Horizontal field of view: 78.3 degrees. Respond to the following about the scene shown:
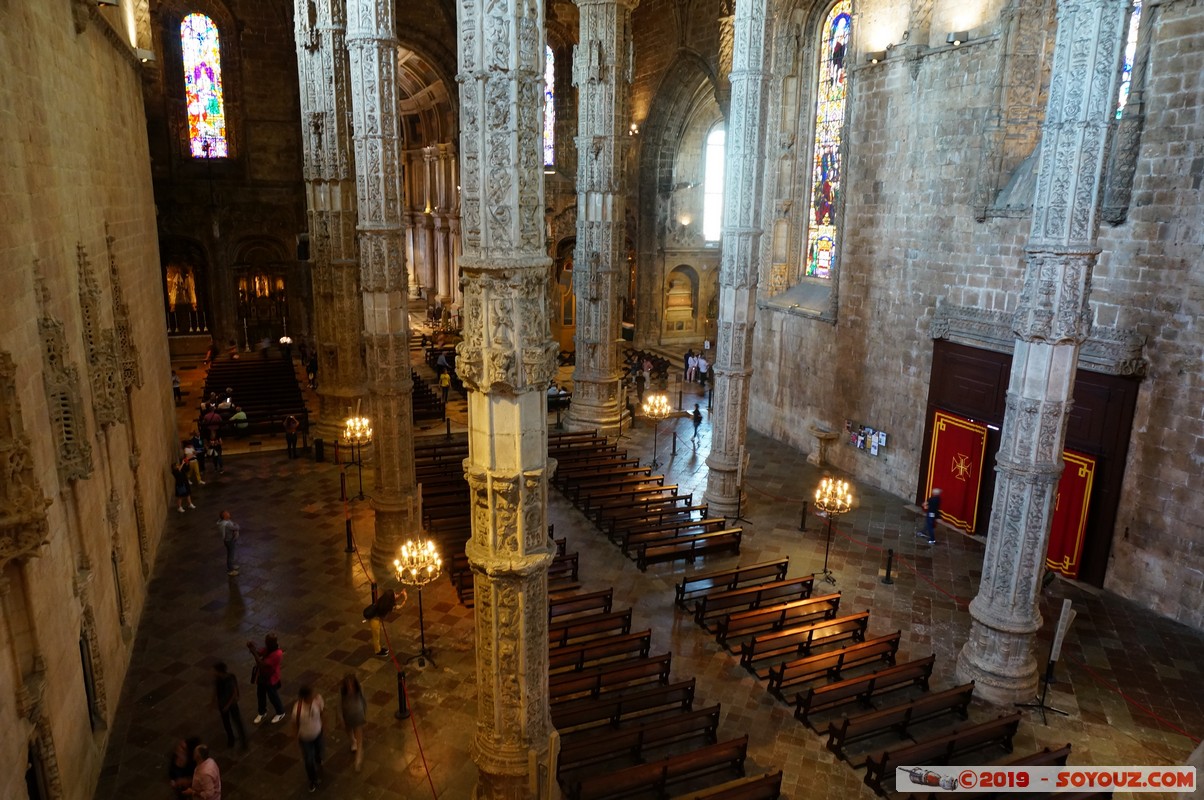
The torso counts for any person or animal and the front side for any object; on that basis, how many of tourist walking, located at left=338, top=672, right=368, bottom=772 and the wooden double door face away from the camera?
1

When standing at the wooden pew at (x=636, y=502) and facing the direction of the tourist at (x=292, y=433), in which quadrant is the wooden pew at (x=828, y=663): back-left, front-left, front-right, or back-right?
back-left

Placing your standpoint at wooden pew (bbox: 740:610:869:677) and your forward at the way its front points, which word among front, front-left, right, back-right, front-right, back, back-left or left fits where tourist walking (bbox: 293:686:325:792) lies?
left

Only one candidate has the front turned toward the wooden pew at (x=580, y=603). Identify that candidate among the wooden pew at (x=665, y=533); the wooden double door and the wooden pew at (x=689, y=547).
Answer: the wooden double door

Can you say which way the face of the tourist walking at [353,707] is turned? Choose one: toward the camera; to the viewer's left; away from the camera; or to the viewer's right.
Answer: away from the camera

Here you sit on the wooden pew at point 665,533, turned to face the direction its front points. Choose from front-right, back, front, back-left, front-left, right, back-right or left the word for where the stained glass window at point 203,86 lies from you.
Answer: front

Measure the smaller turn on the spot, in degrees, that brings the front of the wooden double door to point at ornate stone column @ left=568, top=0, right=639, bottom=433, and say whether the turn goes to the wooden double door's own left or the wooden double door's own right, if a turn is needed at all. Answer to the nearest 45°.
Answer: approximately 45° to the wooden double door's own right

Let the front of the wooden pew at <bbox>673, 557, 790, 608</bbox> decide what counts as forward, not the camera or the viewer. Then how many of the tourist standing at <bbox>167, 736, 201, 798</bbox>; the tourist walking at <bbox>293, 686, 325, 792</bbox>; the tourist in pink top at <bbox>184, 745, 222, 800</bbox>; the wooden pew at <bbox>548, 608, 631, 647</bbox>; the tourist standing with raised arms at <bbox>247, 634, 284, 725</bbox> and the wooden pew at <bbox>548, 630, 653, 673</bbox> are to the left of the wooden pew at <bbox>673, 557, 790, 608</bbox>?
6

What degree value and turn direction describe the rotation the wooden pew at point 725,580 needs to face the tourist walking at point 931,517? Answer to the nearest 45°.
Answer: approximately 90° to its right

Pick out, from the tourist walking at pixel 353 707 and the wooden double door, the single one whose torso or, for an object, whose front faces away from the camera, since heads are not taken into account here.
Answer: the tourist walking

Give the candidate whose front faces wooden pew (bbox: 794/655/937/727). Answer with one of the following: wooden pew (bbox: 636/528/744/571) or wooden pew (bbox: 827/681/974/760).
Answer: wooden pew (bbox: 827/681/974/760)

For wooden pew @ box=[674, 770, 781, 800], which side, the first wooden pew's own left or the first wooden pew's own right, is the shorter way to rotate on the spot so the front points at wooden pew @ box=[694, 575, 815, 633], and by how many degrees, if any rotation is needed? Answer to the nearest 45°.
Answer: approximately 45° to the first wooden pew's own right

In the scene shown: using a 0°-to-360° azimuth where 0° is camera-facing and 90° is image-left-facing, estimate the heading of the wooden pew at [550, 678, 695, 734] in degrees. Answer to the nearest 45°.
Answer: approximately 135°

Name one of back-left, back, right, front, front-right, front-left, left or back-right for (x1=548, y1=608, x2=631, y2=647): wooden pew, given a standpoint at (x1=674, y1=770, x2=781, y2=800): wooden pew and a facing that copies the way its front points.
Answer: front

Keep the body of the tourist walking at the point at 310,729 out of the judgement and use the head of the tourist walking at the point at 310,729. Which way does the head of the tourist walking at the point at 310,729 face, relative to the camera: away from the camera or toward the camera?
away from the camera

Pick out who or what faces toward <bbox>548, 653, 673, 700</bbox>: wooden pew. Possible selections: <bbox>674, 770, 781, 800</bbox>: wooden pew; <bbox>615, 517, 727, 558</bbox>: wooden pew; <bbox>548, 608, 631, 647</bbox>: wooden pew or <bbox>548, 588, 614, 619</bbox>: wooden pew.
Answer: <bbox>674, 770, 781, 800</bbox>: wooden pew
